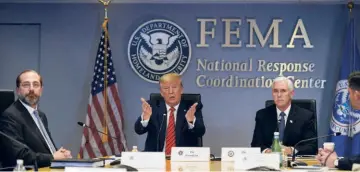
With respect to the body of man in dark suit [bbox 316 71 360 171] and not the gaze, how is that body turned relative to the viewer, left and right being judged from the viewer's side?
facing to the left of the viewer

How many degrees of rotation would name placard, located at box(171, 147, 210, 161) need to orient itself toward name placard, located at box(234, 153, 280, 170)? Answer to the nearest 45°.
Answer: approximately 45° to its left

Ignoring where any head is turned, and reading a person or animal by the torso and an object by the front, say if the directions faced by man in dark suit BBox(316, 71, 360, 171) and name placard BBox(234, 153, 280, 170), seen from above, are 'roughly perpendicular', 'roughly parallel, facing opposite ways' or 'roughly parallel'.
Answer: roughly perpendicular

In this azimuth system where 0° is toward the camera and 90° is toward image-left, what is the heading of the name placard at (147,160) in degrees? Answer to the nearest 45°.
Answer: approximately 0°

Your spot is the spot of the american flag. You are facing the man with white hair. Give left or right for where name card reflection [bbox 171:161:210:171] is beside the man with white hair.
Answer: right

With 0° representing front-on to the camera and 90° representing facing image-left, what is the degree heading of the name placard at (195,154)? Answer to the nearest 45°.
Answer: approximately 0°

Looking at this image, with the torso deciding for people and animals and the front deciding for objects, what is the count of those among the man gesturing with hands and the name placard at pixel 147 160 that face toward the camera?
2
